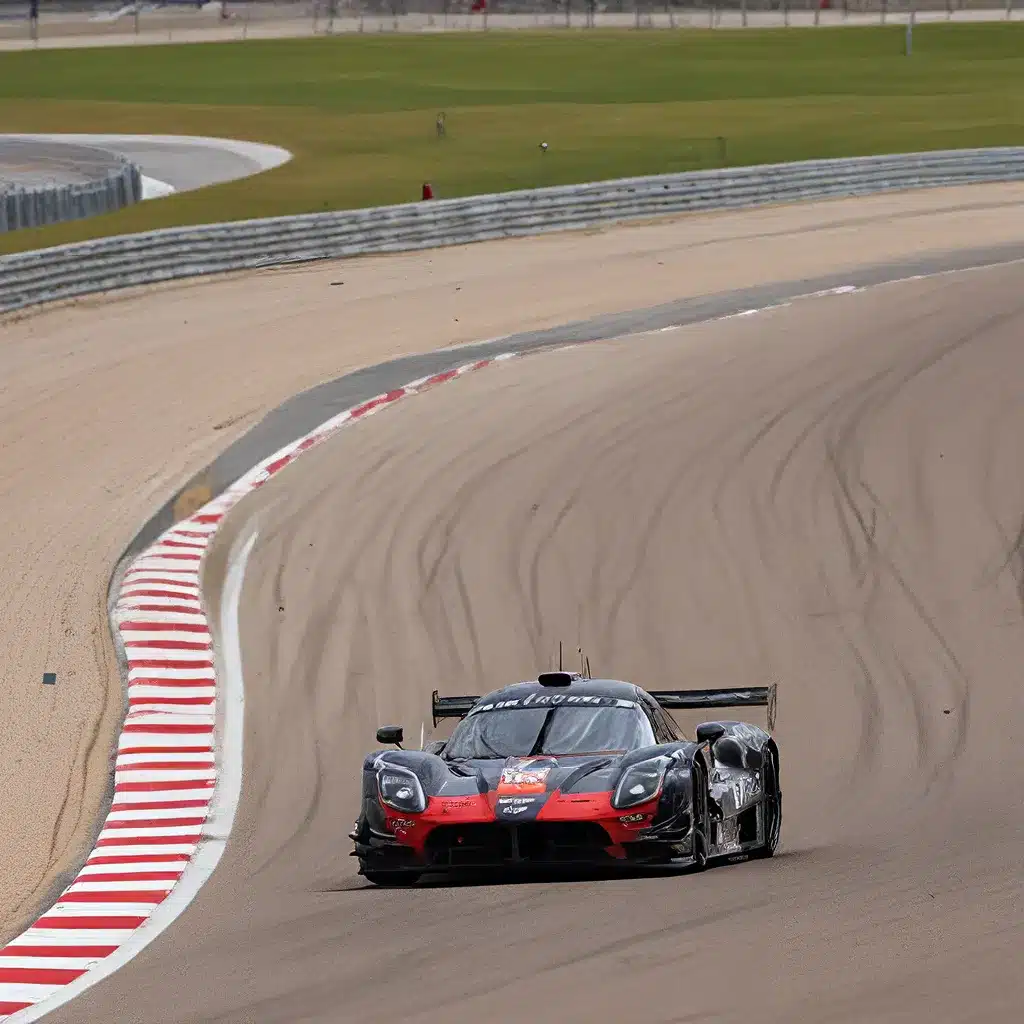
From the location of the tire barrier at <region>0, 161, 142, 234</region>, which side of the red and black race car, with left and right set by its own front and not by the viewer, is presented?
back

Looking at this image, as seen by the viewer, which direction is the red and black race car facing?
toward the camera

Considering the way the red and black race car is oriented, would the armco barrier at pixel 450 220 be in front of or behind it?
behind
